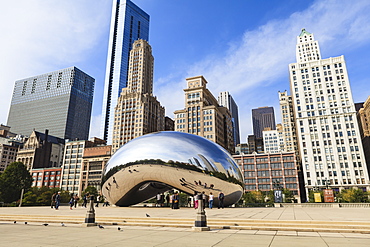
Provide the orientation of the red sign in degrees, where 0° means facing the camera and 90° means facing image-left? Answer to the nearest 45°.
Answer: approximately 0°

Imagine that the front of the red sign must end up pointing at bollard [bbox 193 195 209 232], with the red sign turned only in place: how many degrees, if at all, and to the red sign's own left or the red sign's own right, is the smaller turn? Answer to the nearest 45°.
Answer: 0° — it already faces it

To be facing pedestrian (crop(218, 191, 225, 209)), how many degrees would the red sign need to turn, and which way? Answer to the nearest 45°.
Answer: approximately 45° to its right
